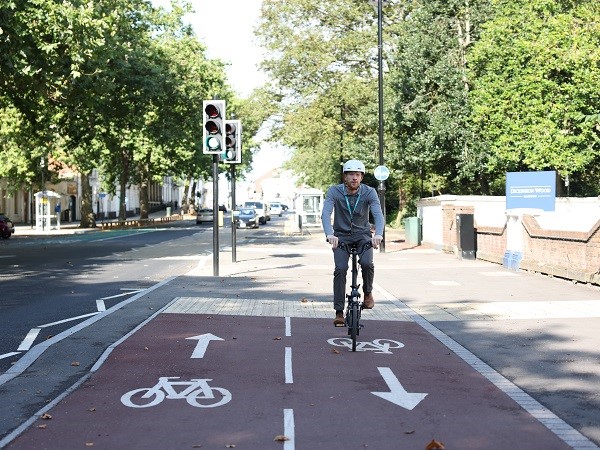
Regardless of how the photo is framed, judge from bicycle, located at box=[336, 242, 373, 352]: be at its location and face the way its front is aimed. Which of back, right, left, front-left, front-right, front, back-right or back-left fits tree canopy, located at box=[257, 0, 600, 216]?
back

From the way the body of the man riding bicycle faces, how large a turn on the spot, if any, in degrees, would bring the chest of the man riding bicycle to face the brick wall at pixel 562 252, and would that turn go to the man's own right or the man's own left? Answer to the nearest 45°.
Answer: approximately 135° to the man's own left

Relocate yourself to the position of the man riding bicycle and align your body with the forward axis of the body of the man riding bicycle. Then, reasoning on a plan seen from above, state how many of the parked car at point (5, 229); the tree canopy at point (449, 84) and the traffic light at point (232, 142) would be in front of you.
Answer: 0

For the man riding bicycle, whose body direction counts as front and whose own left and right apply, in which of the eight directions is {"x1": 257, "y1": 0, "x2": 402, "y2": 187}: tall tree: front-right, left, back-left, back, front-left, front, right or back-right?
back

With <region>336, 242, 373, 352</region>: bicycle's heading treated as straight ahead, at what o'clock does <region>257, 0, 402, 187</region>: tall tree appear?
The tall tree is roughly at 6 o'clock from the bicycle.

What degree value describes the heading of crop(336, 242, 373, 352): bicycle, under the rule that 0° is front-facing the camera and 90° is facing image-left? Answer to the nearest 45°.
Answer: approximately 0°

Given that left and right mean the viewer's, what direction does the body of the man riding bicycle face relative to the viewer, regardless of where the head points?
facing the viewer

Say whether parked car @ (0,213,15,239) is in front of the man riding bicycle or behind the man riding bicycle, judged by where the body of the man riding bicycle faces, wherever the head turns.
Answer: behind

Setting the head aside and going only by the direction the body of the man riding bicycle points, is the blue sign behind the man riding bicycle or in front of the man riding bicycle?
behind

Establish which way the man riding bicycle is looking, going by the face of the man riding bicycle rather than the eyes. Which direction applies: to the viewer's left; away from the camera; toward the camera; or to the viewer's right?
toward the camera

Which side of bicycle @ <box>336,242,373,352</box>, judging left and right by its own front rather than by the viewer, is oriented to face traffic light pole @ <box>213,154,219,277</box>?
back

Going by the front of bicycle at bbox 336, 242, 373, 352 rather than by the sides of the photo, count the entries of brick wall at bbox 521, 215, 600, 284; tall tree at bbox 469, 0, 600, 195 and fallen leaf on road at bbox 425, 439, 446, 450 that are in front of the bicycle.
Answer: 1

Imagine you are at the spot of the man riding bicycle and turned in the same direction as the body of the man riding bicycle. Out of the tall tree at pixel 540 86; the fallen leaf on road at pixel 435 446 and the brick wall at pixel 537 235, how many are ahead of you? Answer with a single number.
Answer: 1
